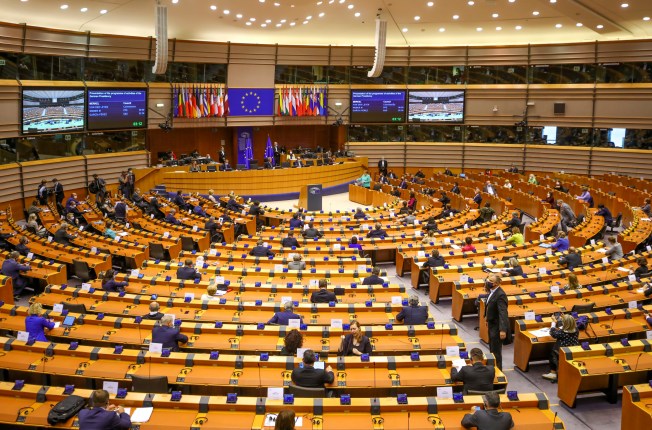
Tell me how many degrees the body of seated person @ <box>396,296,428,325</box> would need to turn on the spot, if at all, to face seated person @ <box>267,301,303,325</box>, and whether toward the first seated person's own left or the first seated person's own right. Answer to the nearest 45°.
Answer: approximately 90° to the first seated person's own left

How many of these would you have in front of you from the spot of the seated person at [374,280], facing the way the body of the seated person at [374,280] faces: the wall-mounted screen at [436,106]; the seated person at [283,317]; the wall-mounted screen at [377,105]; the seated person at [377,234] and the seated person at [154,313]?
3

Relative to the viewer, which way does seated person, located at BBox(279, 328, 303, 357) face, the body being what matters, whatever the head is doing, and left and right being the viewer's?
facing away from the viewer

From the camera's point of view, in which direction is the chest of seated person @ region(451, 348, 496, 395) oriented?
away from the camera

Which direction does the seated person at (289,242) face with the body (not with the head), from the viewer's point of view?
away from the camera

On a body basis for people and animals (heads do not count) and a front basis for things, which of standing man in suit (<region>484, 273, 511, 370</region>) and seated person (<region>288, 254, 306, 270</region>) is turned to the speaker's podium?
the seated person

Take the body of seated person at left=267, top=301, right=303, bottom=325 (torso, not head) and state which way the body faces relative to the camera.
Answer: away from the camera

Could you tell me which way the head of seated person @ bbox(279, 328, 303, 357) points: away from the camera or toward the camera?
away from the camera

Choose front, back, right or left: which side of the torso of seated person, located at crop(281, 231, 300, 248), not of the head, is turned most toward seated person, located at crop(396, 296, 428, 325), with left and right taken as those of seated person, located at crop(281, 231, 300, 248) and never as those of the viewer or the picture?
back

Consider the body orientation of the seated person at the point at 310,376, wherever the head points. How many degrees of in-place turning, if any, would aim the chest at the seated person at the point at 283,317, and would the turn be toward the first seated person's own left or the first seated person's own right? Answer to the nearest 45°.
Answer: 0° — they already face them

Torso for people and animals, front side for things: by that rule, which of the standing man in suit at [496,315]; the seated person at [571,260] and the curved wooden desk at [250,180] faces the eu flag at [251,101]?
the seated person

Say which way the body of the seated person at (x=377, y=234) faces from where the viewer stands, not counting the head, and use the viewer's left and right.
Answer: facing away from the viewer

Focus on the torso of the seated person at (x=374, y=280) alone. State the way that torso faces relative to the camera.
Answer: away from the camera

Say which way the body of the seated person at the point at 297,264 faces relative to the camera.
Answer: away from the camera

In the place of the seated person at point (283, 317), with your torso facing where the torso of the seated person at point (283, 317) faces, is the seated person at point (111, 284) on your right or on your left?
on your left
